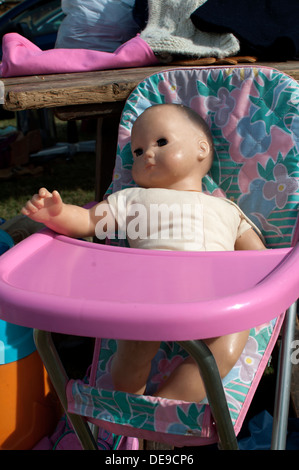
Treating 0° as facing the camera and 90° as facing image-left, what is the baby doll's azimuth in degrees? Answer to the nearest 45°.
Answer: approximately 45°

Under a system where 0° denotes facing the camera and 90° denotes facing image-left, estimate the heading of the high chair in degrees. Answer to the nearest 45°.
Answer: approximately 45°

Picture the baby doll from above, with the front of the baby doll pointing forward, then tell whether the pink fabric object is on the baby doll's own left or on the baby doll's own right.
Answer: on the baby doll's own right

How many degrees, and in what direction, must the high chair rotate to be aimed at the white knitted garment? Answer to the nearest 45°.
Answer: approximately 135° to its right
